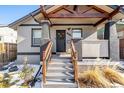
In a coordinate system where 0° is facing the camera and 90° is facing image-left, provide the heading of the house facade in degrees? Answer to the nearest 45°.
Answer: approximately 0°

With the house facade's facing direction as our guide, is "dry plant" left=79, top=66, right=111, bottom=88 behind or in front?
in front

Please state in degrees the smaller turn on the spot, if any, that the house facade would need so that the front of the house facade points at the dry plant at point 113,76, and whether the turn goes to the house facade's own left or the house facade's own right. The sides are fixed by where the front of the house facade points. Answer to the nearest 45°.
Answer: approximately 45° to the house facade's own left
